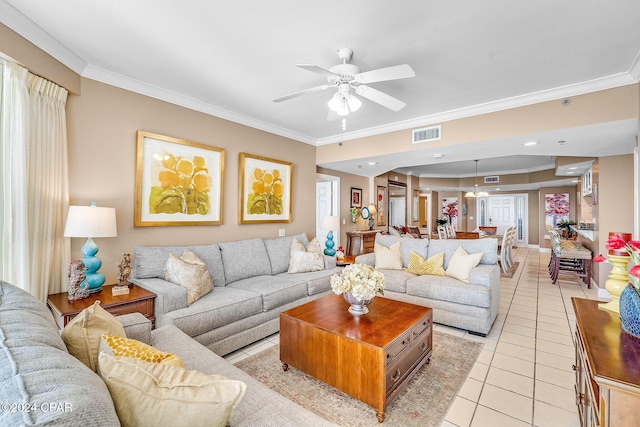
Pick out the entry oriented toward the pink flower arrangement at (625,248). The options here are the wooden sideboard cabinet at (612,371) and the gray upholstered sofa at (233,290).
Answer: the gray upholstered sofa

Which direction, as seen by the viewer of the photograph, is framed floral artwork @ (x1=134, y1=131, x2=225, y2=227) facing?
facing the viewer and to the right of the viewer

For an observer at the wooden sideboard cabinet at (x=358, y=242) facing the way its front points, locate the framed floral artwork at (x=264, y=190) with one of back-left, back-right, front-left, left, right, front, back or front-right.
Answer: right

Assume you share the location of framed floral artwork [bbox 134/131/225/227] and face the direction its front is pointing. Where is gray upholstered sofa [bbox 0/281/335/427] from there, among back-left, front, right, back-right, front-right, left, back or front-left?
front-right

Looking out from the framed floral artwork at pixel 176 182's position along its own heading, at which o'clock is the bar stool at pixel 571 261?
The bar stool is roughly at 11 o'clock from the framed floral artwork.

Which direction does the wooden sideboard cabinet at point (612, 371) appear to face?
to the viewer's left

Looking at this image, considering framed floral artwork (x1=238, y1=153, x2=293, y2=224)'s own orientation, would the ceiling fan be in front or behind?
in front

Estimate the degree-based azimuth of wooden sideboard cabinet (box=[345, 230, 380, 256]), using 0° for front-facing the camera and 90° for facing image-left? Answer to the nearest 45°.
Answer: approximately 315°

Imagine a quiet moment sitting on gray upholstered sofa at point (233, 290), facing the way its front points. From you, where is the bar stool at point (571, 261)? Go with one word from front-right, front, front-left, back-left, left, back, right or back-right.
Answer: front-left

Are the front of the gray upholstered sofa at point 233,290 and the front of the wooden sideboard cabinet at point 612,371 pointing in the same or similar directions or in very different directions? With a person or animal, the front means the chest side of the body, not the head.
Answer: very different directions

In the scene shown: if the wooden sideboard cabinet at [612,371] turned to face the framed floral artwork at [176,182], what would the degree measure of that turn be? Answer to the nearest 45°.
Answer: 0° — it already faces it
